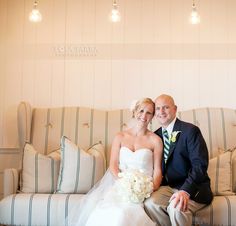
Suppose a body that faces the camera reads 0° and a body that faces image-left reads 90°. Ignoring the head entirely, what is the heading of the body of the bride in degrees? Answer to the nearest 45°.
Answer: approximately 0°

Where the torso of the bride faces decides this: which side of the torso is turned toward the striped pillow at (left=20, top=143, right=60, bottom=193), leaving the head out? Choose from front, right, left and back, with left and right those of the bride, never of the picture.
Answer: right
